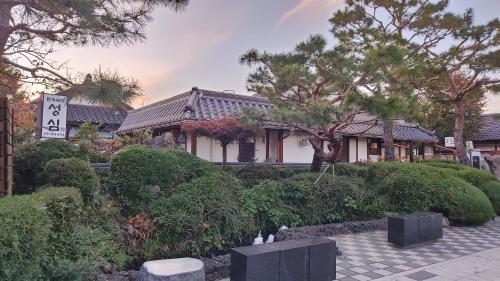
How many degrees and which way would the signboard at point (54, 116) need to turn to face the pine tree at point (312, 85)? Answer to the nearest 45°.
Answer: approximately 90° to its left

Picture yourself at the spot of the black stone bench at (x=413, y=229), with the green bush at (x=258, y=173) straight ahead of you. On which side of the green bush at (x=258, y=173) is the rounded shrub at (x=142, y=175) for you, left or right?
left

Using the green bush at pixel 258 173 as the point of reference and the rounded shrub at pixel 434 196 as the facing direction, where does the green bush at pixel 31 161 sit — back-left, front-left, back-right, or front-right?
back-right

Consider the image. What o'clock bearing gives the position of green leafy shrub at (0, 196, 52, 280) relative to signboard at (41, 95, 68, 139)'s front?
The green leafy shrub is roughly at 12 o'clock from the signboard.

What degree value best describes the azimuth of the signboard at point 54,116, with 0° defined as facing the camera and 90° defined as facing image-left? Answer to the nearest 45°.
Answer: approximately 0°

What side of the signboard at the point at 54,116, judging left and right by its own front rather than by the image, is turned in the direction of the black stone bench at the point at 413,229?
front

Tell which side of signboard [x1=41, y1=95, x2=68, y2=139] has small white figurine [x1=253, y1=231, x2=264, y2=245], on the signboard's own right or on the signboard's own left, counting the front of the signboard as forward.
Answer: on the signboard's own left

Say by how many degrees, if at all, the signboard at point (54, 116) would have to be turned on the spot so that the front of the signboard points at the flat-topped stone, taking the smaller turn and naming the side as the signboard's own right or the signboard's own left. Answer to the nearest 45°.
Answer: approximately 45° to the signboard's own left

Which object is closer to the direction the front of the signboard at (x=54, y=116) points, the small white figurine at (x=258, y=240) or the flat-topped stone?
the flat-topped stone

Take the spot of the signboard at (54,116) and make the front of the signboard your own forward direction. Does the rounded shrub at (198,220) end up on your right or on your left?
on your left
